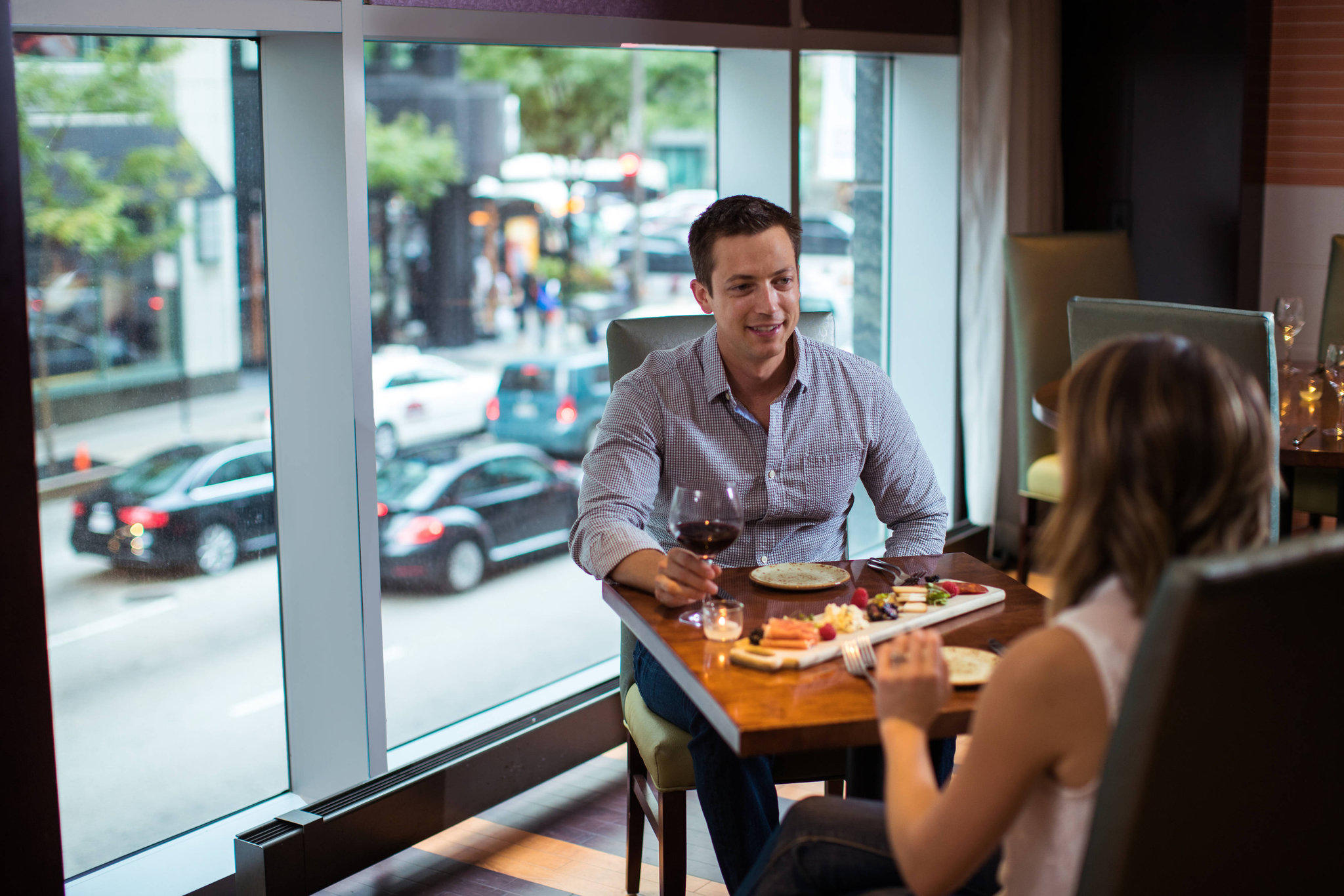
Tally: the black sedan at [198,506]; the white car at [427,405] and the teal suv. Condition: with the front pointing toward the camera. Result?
0

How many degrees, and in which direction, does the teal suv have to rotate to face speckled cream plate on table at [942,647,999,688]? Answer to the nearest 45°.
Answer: approximately 135° to its right

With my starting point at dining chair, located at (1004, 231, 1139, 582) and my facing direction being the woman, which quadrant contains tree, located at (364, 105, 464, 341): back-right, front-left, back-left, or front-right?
back-right

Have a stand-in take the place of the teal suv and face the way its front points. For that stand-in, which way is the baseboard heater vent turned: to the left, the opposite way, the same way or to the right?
to the right

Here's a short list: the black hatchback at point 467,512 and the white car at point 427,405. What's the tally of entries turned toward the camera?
0

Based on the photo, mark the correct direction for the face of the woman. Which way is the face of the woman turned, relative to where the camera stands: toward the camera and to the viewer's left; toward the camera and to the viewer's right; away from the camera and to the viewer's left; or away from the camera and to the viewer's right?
away from the camera and to the viewer's left

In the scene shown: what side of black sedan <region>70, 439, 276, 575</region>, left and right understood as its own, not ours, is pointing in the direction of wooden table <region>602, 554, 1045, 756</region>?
right

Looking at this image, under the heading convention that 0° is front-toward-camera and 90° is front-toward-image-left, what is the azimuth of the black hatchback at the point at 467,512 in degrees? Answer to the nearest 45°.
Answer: approximately 225°

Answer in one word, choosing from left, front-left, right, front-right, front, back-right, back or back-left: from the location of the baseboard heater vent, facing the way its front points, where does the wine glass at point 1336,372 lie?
front-left

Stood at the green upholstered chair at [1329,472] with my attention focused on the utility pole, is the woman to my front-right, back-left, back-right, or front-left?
back-left

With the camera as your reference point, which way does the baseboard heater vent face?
facing the viewer and to the right of the viewer

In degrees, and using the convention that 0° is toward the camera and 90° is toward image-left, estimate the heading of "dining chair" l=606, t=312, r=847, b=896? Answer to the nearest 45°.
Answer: approximately 315°

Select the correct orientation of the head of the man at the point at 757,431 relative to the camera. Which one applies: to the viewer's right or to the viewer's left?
to the viewer's right
